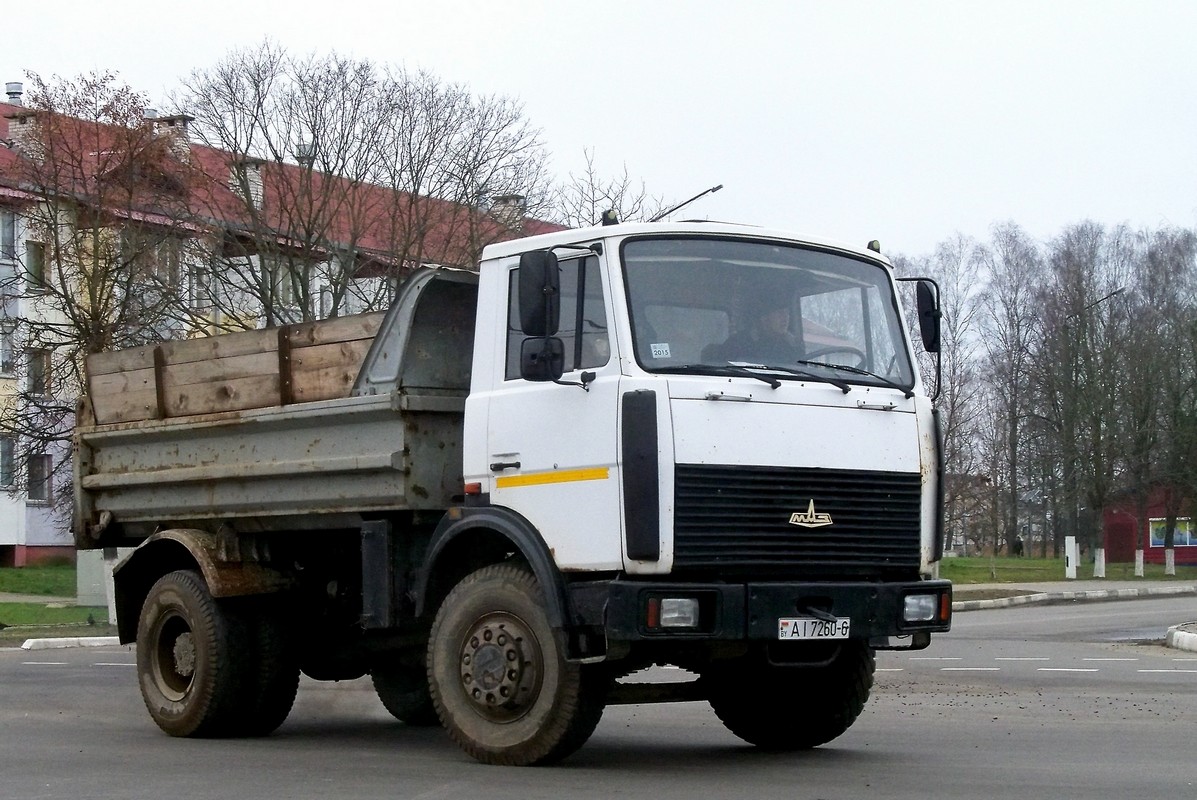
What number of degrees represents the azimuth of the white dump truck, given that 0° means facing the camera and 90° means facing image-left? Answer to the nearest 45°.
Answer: approximately 315°

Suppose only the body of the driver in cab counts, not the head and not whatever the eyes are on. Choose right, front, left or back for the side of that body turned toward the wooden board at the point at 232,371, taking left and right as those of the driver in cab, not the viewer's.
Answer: back

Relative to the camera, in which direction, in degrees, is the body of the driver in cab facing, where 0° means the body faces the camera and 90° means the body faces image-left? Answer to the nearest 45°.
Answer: approximately 315°

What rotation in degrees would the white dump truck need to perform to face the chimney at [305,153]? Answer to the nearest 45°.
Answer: approximately 135° to its left

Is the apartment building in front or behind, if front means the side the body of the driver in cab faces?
behind
